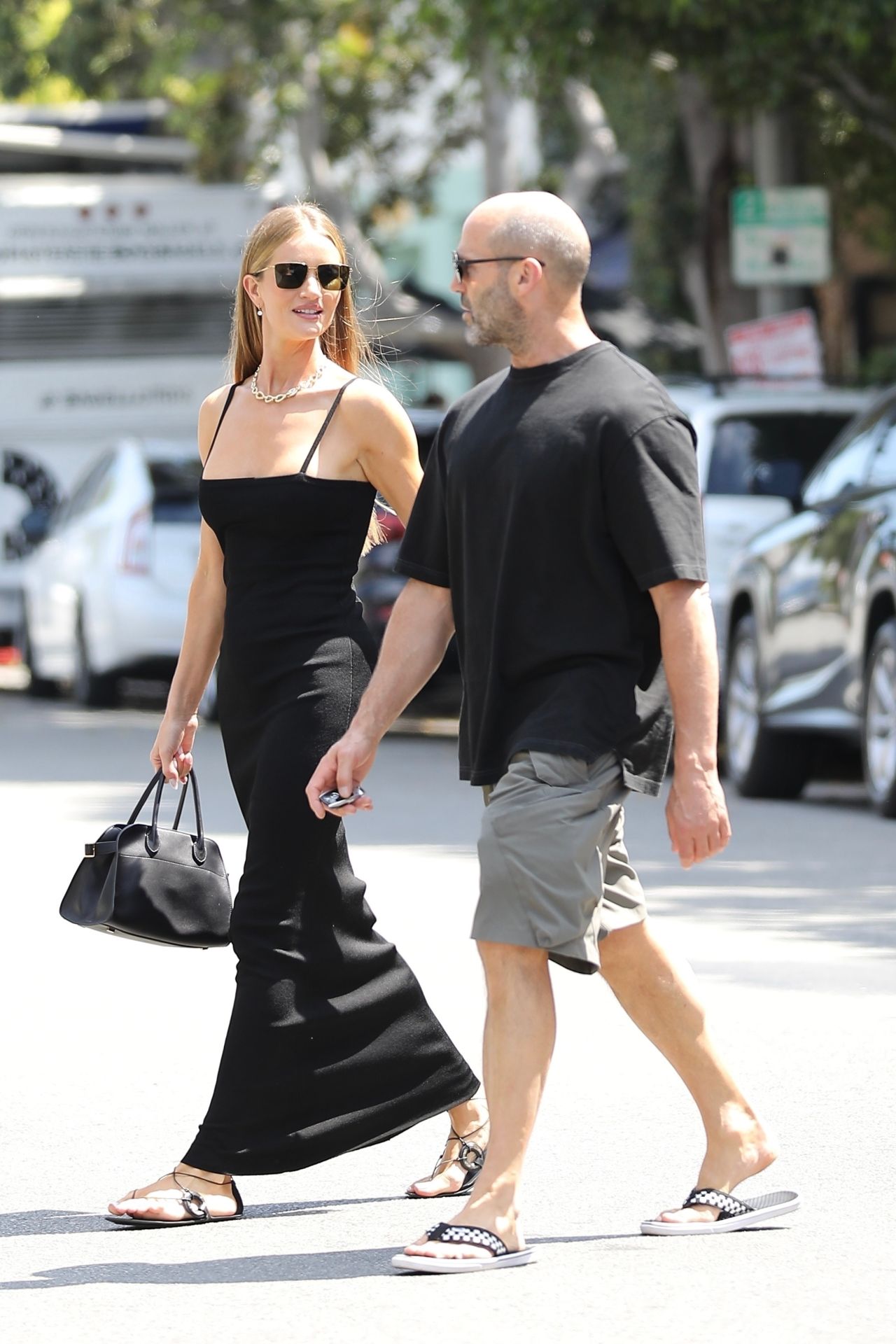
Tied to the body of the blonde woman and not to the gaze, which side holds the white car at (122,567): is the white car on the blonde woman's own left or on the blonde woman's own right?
on the blonde woman's own right

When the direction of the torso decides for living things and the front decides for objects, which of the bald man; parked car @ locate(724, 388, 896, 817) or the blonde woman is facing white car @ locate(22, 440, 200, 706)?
the parked car

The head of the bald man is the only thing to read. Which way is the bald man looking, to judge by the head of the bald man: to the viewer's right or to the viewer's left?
to the viewer's left

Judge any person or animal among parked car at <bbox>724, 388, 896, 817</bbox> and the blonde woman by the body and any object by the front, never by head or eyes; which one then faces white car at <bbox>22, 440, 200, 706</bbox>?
the parked car

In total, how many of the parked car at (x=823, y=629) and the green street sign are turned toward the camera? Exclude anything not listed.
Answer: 1

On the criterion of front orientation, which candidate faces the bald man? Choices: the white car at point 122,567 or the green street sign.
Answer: the green street sign

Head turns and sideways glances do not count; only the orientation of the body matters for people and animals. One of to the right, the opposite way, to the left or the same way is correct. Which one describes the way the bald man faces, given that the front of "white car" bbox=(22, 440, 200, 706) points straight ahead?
to the left

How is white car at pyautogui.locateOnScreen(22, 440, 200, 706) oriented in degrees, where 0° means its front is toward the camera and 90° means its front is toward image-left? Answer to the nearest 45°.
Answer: approximately 135°
